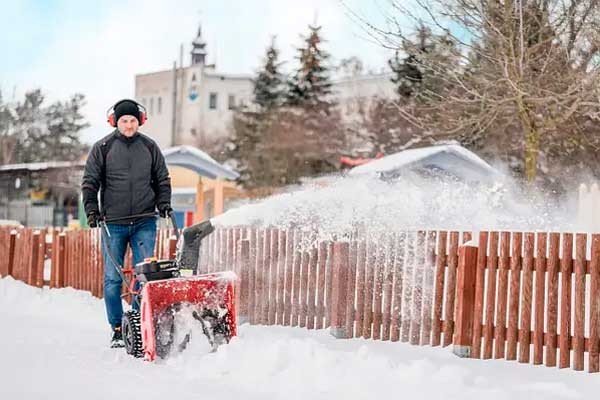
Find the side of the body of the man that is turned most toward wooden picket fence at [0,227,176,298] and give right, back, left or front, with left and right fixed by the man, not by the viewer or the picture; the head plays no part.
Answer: back

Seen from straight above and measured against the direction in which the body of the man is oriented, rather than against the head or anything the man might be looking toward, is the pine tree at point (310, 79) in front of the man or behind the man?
behind

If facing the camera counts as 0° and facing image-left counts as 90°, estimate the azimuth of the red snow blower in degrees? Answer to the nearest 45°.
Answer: approximately 315°

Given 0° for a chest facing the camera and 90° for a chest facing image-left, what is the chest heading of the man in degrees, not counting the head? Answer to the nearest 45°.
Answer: approximately 0°

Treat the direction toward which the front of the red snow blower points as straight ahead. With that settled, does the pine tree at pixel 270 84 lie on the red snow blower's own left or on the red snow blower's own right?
on the red snow blower's own left

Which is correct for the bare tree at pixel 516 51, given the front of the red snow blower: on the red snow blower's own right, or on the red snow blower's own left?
on the red snow blower's own left

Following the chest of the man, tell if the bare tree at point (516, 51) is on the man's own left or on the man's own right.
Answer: on the man's own left

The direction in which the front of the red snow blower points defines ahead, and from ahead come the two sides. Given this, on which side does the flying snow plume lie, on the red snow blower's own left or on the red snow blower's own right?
on the red snow blower's own left
